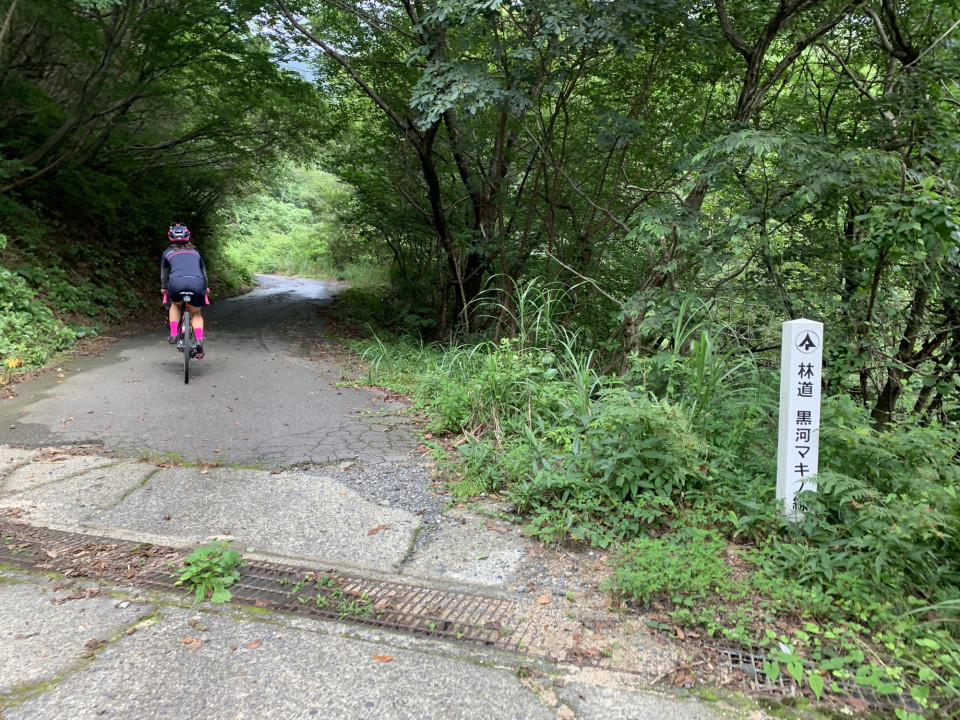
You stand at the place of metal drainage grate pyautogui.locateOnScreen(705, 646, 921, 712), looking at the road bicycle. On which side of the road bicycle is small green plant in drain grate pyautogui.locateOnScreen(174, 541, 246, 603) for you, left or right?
left

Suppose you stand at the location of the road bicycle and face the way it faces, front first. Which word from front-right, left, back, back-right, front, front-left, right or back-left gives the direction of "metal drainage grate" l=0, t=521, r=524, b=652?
back

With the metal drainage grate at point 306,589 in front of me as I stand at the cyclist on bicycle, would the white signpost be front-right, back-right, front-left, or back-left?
front-left

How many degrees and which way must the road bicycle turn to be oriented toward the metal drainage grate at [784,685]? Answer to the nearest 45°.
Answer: approximately 180°

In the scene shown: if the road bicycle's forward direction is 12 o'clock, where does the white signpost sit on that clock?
The white signpost is roughly at 5 o'clock from the road bicycle.

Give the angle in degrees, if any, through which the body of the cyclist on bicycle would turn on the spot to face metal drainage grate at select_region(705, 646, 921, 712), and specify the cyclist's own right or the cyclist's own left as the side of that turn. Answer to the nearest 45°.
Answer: approximately 180°

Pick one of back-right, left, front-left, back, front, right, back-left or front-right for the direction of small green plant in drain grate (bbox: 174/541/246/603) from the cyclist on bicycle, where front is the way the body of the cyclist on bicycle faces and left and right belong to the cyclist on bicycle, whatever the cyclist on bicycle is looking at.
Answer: back

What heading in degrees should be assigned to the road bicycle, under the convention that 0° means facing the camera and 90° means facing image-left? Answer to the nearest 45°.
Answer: approximately 180°

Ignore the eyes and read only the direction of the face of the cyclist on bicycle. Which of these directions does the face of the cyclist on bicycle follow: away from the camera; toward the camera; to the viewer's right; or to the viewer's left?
away from the camera

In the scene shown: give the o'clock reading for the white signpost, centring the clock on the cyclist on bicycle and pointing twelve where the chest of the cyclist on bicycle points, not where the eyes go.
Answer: The white signpost is roughly at 5 o'clock from the cyclist on bicycle.

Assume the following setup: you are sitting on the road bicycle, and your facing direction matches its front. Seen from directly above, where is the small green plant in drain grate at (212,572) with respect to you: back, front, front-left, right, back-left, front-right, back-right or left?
back

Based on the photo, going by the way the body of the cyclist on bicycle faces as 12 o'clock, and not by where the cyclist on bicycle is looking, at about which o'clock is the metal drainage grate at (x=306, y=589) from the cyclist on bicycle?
The metal drainage grate is roughly at 6 o'clock from the cyclist on bicycle.

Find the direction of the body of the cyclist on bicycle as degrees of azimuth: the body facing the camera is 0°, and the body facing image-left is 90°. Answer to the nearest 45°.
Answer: approximately 180°
